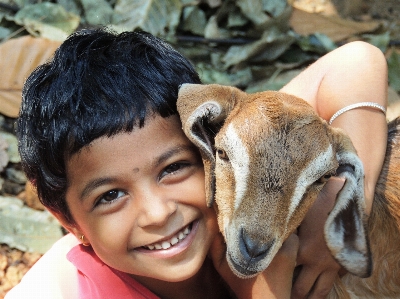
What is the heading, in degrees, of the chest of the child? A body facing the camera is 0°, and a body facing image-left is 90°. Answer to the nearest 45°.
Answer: approximately 0°

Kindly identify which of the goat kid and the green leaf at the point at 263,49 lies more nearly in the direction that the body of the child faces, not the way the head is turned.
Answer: the goat kid

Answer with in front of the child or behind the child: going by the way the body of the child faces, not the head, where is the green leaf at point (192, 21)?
behind

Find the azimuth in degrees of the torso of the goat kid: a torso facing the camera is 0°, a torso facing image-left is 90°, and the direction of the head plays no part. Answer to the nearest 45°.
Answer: approximately 45°

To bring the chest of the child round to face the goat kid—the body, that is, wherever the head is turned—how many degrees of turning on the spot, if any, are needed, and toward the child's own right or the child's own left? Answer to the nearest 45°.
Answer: approximately 45° to the child's own left

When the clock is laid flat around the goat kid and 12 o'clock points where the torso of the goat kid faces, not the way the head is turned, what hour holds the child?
The child is roughly at 2 o'clock from the goat kid.

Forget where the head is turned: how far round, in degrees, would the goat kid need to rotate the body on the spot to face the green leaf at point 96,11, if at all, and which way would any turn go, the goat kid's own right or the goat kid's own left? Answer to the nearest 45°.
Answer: approximately 90° to the goat kid's own right

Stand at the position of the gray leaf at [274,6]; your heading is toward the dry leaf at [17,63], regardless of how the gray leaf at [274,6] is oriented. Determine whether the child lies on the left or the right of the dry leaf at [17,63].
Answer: left

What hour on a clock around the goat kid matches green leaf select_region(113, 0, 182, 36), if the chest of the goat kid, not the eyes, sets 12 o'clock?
The green leaf is roughly at 4 o'clock from the goat kid.

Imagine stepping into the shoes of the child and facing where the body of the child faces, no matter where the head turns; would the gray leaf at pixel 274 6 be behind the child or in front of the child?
behind

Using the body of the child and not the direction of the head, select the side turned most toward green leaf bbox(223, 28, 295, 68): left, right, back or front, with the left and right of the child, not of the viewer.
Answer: back

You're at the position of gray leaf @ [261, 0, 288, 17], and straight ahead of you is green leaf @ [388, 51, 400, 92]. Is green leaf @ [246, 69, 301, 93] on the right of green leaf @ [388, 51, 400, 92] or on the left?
right
